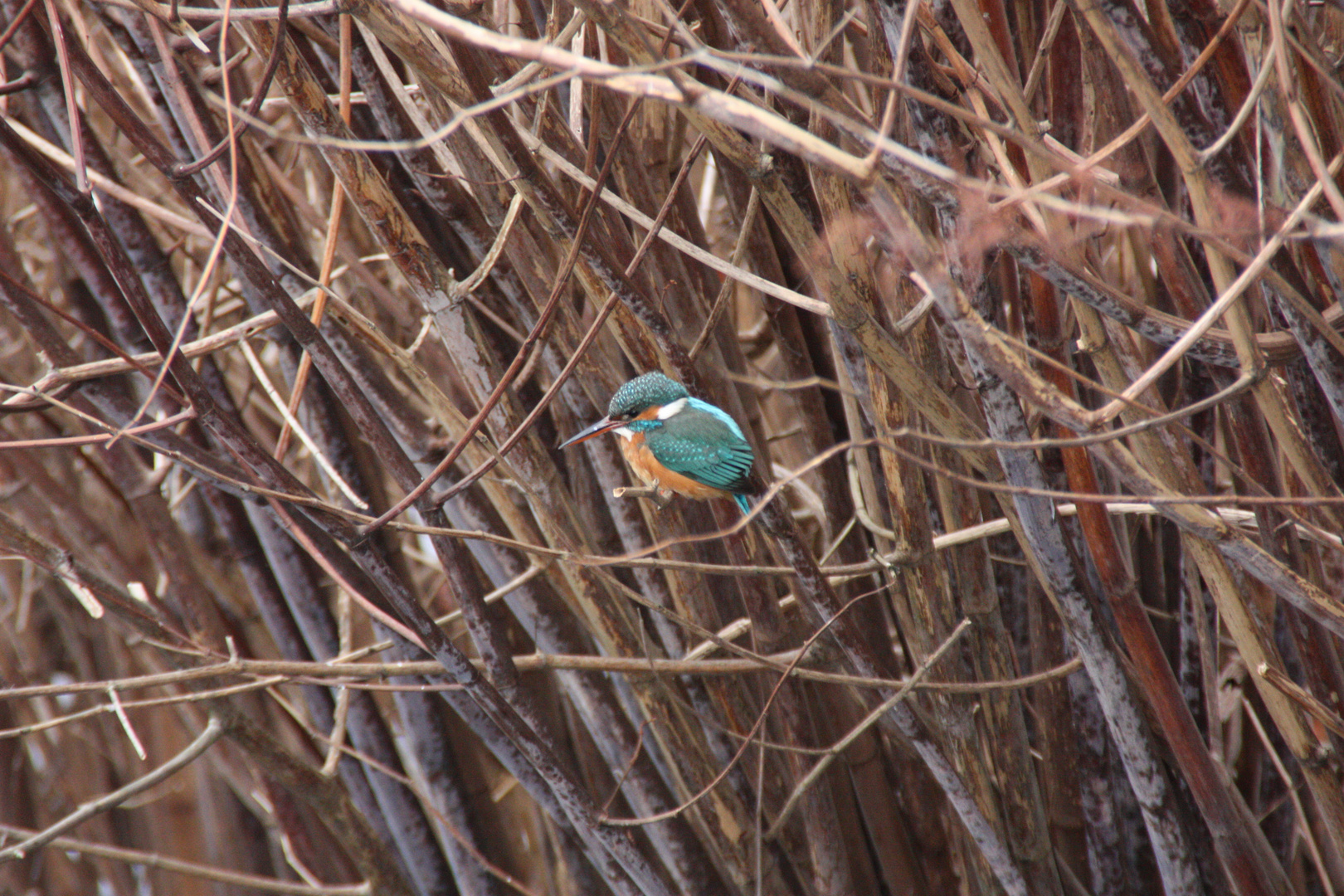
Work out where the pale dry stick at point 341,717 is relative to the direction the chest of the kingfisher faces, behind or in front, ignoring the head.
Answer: in front

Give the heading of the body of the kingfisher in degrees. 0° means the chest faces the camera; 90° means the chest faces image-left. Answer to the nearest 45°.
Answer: approximately 90°
